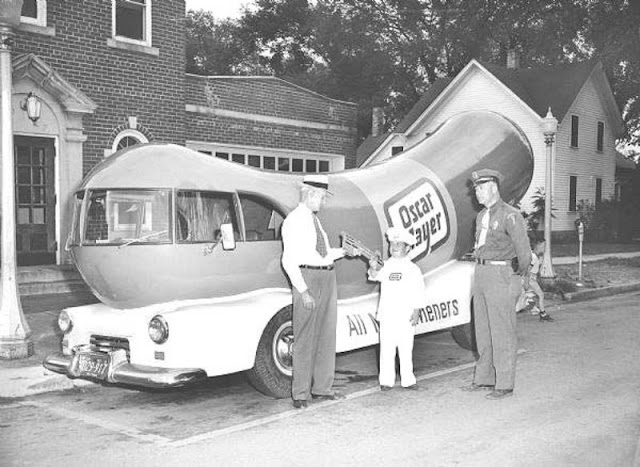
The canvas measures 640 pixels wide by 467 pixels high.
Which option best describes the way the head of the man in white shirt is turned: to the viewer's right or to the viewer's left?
to the viewer's right

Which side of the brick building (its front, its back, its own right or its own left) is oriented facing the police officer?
front

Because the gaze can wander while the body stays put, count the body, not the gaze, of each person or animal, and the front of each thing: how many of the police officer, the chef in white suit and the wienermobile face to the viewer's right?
0

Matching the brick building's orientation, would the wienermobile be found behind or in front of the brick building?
in front

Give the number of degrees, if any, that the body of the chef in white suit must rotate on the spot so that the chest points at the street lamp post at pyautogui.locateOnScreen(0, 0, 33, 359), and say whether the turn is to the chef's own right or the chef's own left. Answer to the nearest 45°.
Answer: approximately 90° to the chef's own right

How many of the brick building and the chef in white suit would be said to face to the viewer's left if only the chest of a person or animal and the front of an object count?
0

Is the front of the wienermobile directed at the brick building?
no

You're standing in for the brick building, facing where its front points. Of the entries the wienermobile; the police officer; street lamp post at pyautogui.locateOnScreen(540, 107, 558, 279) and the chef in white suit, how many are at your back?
0

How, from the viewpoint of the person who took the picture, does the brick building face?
facing the viewer and to the right of the viewer

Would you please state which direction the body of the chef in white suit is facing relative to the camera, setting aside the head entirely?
toward the camera

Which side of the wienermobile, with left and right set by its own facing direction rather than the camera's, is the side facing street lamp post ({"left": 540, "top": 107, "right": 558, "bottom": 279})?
back

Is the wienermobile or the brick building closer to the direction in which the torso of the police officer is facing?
the wienermobile

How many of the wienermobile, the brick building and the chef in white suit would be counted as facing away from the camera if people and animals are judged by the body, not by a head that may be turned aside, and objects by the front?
0

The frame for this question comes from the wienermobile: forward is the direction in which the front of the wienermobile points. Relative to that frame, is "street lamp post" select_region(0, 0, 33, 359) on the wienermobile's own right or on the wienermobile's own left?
on the wienermobile's own right

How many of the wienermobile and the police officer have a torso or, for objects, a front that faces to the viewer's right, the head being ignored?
0

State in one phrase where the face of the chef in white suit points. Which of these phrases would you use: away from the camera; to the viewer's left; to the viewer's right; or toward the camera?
toward the camera

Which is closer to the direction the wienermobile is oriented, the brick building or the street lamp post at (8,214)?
the street lamp post

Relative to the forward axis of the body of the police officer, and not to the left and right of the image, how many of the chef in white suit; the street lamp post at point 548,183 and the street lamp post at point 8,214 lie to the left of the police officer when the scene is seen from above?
0
